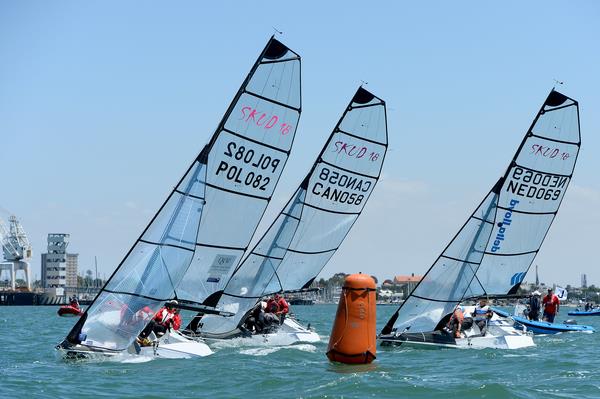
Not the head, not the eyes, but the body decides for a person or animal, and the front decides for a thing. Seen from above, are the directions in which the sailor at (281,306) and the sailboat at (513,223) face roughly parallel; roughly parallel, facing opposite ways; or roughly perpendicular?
roughly parallel

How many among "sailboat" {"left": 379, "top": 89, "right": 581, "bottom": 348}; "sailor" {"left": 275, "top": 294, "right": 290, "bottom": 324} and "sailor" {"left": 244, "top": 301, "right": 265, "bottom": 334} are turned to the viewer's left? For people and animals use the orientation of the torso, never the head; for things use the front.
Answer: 3

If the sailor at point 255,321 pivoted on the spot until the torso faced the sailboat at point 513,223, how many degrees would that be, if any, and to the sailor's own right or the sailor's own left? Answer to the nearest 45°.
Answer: approximately 180°

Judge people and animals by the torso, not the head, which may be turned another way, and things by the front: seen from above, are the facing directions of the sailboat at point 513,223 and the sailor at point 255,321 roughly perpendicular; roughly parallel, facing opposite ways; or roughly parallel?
roughly parallel

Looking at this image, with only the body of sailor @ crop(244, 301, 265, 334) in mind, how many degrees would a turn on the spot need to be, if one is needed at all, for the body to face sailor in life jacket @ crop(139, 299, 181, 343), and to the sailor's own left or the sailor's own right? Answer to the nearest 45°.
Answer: approximately 45° to the sailor's own left

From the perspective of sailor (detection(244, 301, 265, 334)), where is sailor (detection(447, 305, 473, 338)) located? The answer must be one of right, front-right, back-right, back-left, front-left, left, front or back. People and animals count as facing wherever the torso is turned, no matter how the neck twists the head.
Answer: back

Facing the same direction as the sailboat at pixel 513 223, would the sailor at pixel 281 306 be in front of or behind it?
in front

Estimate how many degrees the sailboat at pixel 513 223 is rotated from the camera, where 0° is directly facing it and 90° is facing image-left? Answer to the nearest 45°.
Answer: approximately 90°

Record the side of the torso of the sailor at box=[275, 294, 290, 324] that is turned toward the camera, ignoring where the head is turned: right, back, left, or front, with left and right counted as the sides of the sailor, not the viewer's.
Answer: left

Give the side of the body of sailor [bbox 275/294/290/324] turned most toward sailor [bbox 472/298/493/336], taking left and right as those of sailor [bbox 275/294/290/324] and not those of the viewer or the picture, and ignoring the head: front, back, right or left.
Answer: back

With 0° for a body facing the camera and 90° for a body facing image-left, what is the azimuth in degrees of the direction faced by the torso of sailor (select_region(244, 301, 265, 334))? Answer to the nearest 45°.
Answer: approximately 90°
